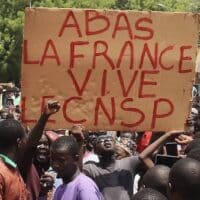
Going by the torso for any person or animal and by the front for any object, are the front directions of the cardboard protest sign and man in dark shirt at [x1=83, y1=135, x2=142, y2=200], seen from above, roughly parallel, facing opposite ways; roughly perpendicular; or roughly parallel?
roughly parallel

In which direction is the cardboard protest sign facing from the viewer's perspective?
toward the camera

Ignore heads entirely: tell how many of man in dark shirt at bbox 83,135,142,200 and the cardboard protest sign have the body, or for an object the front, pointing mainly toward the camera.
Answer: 2
